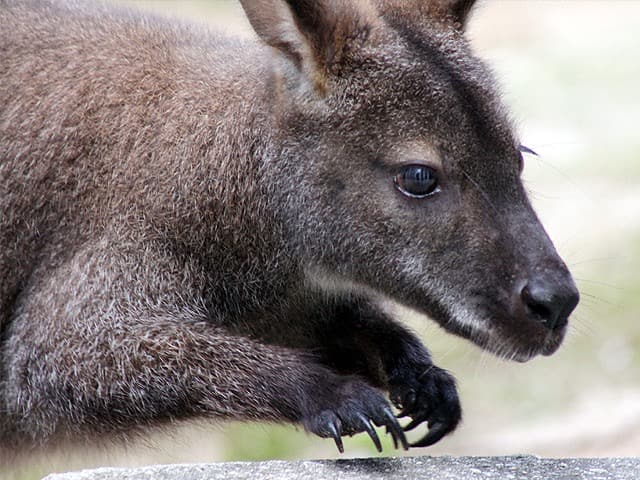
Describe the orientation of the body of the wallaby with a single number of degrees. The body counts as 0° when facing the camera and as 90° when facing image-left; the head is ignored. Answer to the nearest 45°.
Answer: approximately 270°
